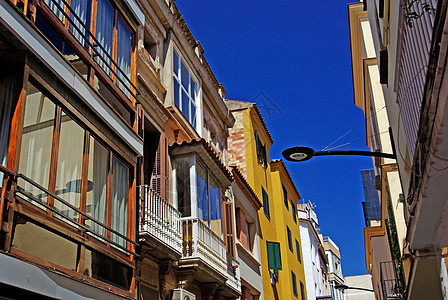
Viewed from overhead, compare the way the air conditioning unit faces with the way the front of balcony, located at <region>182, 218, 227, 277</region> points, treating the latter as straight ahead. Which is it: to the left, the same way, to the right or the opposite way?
the same way

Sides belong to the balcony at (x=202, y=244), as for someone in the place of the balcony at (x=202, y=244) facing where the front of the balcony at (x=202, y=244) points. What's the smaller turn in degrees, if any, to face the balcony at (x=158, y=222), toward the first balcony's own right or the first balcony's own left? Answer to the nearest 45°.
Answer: approximately 90° to the first balcony's own right

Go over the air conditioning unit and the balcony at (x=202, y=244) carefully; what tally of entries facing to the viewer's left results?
0

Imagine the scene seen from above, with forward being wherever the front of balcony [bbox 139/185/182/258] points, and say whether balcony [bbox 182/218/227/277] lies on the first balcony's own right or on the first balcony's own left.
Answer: on the first balcony's own left

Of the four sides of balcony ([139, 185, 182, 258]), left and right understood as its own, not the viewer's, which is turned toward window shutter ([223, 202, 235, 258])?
left

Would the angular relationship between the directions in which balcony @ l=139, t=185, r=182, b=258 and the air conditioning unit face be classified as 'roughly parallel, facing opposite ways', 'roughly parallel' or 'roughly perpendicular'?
roughly parallel

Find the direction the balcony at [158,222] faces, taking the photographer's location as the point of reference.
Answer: facing the viewer and to the right of the viewer

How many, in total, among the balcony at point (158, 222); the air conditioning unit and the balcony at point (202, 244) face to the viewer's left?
0

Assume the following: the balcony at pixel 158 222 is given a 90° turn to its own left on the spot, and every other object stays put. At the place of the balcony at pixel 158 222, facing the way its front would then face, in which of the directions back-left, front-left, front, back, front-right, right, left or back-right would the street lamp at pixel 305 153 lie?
right
